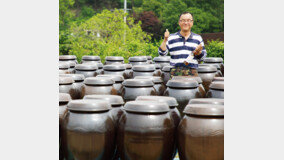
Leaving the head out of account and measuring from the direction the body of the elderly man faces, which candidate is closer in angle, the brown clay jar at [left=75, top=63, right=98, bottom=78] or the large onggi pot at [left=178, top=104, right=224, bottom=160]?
the large onggi pot

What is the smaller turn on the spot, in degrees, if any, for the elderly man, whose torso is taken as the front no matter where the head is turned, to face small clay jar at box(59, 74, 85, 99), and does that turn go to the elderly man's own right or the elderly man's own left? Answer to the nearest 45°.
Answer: approximately 90° to the elderly man's own right

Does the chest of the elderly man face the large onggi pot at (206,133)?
yes

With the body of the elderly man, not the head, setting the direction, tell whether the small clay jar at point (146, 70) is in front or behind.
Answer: behind

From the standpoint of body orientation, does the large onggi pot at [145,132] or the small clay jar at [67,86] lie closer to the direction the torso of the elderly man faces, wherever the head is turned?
the large onggi pot

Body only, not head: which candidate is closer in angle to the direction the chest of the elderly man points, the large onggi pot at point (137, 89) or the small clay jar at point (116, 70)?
the large onggi pot

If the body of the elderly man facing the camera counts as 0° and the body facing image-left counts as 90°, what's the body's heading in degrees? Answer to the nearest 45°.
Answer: approximately 0°

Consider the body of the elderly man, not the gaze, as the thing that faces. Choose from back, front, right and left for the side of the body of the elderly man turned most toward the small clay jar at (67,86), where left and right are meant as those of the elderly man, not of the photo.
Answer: right

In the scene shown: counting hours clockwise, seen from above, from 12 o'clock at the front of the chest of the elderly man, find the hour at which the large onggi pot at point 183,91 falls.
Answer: The large onggi pot is roughly at 12 o'clock from the elderly man.

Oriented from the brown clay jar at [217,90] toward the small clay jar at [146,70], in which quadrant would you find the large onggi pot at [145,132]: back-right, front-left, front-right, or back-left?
back-left

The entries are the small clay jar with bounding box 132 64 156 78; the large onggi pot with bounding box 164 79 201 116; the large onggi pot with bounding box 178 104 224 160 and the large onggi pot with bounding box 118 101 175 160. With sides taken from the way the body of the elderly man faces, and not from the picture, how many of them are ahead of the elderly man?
3
